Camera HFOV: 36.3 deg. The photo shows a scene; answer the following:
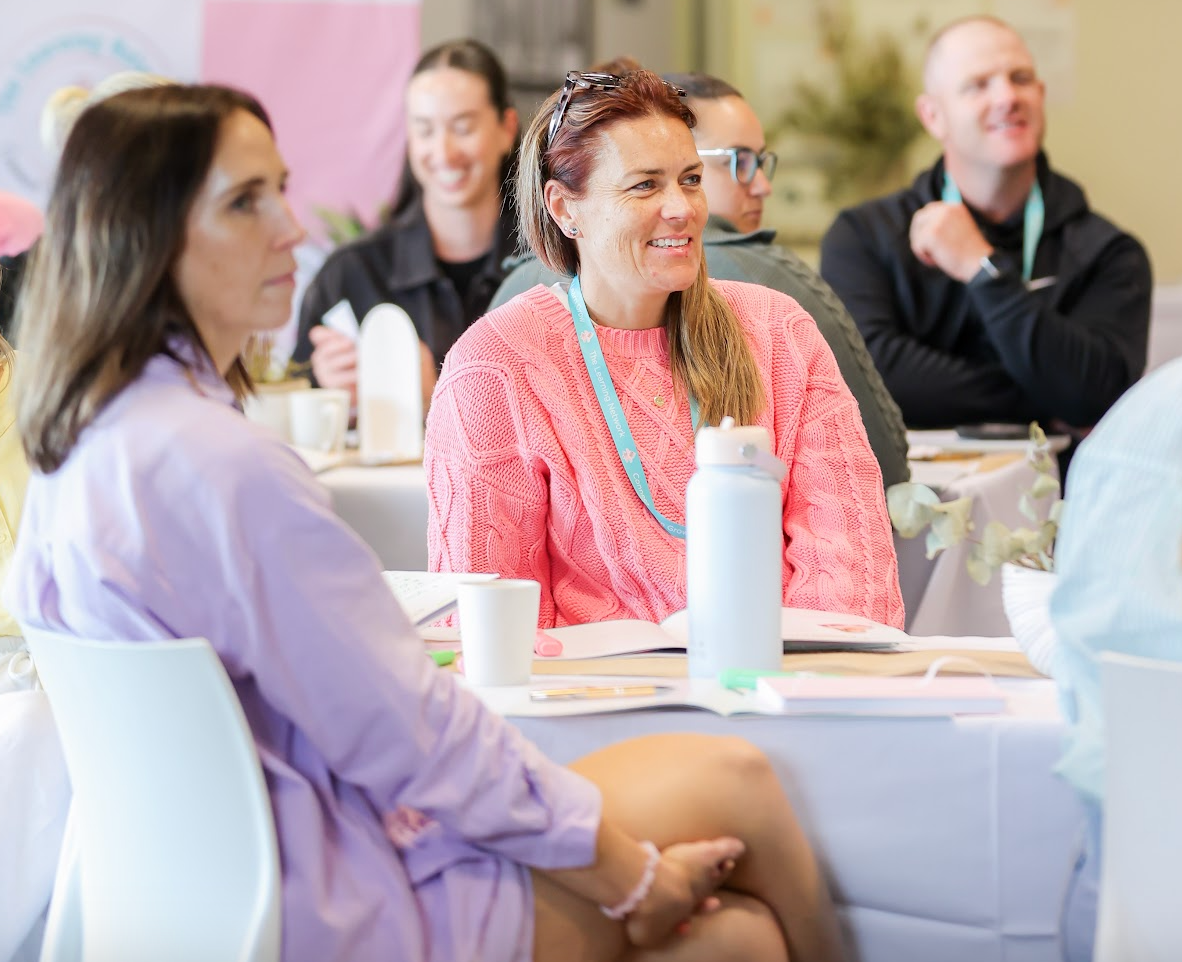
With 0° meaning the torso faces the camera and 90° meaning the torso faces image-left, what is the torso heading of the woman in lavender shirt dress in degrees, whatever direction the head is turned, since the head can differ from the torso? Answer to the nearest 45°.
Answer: approximately 270°

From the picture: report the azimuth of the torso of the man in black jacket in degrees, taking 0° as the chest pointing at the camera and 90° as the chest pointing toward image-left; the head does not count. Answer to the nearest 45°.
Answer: approximately 0°

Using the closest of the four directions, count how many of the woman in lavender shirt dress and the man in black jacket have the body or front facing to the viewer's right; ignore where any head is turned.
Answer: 1

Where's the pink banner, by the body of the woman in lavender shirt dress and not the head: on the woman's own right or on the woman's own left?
on the woman's own left

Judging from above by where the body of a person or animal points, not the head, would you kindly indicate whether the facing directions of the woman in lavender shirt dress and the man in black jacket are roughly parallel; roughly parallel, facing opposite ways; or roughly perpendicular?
roughly perpendicular

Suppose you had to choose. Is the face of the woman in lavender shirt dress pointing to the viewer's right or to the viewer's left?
to the viewer's right

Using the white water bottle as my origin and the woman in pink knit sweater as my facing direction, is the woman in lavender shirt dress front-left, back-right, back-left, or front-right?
back-left

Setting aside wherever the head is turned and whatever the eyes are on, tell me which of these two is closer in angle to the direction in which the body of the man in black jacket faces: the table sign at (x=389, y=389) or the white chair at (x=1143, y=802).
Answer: the white chair

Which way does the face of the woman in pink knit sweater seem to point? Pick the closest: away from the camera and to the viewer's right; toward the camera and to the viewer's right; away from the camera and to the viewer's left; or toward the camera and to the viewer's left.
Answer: toward the camera and to the viewer's right
